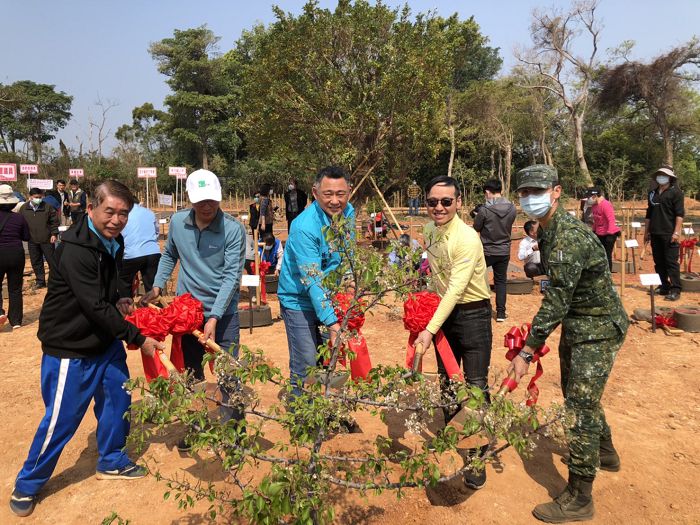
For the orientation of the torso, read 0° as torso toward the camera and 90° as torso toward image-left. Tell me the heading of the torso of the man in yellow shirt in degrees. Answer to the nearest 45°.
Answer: approximately 45°

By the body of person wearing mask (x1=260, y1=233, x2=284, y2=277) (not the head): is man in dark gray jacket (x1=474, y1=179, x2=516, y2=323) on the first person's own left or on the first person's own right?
on the first person's own left

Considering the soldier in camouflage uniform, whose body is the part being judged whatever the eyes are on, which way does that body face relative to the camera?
to the viewer's left

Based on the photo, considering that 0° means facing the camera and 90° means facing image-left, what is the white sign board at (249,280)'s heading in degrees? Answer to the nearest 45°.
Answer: approximately 0°

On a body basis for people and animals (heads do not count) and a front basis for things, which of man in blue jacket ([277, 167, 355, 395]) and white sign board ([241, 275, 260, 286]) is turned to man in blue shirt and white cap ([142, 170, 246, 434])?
the white sign board

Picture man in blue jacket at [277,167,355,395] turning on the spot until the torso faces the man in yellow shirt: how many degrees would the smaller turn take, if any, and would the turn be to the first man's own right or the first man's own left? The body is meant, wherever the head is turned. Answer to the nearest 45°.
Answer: approximately 45° to the first man's own left

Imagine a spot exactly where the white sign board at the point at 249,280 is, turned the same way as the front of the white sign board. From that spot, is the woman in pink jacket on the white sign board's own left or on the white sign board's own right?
on the white sign board's own left

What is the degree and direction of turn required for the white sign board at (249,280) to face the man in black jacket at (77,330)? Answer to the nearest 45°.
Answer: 0° — it already faces them

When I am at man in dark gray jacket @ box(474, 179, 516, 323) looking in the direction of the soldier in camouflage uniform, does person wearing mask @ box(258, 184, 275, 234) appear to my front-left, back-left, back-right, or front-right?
back-right

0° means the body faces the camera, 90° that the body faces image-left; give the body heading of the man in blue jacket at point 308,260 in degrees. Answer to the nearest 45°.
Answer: approximately 315°

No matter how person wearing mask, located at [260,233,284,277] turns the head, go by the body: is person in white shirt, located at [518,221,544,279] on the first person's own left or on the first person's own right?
on the first person's own left

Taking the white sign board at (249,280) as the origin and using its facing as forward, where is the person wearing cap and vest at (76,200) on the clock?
The person wearing cap and vest is roughly at 5 o'clock from the white sign board.

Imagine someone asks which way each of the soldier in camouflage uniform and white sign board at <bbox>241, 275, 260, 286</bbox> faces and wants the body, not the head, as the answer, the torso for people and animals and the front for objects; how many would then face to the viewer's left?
1
